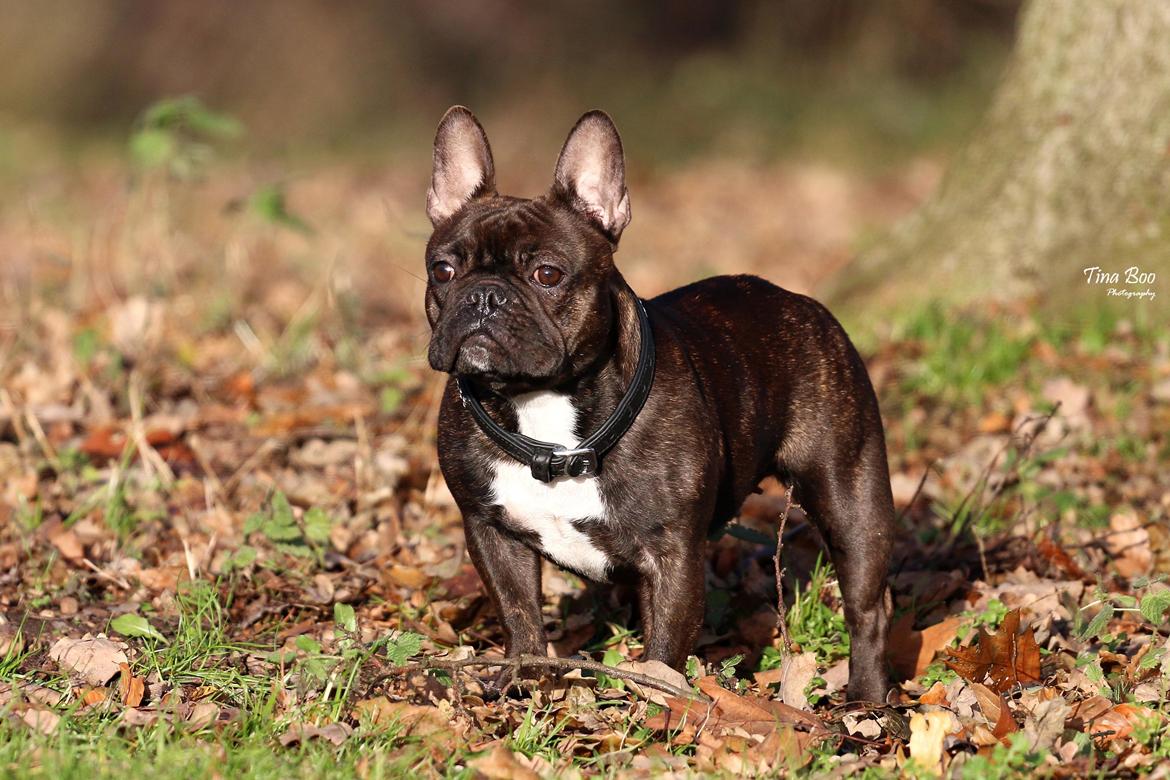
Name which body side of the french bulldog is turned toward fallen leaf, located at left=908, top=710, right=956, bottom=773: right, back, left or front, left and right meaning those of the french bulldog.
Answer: left

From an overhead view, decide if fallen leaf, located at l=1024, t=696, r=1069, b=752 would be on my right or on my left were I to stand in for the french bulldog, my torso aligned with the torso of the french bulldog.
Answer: on my left

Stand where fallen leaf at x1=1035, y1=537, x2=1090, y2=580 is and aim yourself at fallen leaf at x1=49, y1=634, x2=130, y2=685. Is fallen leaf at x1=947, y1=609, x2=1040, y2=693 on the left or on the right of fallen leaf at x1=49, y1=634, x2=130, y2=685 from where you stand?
left

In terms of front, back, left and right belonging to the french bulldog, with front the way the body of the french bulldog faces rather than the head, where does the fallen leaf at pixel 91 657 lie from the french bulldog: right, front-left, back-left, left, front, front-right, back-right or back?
front-right

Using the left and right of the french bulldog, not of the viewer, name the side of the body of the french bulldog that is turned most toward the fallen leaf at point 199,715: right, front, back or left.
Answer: front

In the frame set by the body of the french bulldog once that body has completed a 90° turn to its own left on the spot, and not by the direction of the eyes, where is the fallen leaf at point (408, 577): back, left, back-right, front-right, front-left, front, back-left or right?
back

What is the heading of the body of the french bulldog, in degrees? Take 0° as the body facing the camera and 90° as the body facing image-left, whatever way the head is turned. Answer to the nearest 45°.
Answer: approximately 45°

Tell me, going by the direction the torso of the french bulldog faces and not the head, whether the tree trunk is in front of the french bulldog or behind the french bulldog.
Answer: behind

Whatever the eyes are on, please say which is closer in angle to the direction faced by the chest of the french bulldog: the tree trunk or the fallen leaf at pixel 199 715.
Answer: the fallen leaf

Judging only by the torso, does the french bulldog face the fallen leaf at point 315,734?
yes

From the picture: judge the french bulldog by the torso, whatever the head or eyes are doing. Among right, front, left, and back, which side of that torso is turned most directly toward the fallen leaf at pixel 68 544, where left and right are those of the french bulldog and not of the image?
right
